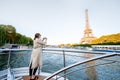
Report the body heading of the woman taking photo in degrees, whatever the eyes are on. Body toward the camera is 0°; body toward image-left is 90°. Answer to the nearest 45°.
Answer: approximately 270°
